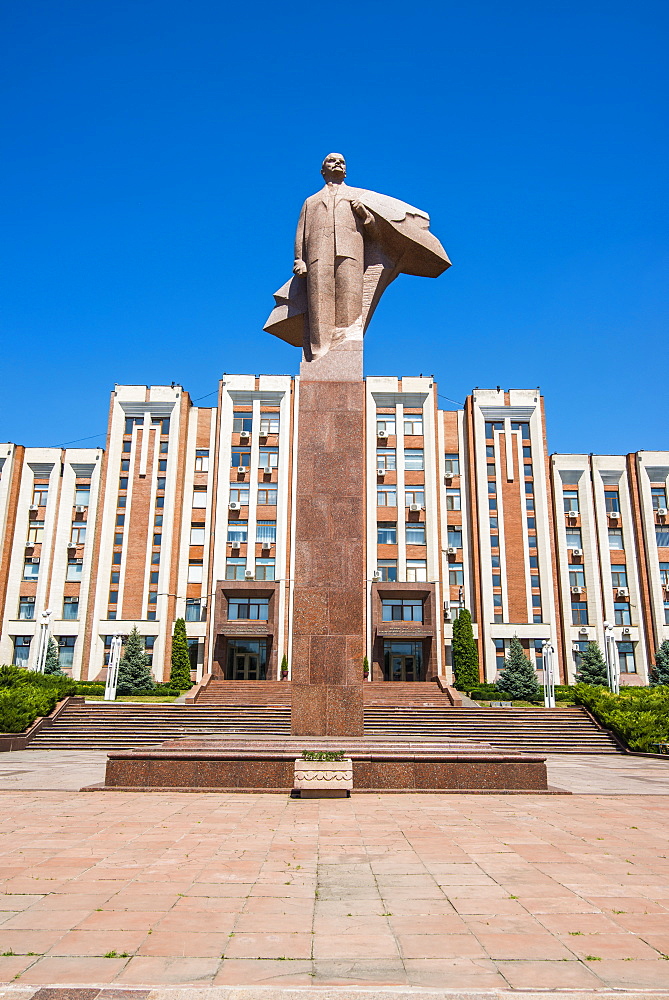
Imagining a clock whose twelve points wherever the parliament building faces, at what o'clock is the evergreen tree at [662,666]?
The evergreen tree is roughly at 9 o'clock from the parliament building.

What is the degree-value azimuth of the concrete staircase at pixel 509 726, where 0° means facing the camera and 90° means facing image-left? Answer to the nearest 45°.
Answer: approximately 0°

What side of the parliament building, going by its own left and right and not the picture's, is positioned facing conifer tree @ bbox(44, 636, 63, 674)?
right

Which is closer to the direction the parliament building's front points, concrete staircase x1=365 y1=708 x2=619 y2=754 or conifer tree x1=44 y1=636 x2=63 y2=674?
the concrete staircase

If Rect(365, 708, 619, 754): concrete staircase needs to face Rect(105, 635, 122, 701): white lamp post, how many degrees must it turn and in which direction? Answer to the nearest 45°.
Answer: approximately 90° to its right

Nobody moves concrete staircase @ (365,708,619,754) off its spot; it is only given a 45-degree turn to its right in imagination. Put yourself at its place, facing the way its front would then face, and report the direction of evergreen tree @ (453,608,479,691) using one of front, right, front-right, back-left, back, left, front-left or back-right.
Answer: back-right

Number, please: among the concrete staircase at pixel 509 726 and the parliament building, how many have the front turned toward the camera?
2

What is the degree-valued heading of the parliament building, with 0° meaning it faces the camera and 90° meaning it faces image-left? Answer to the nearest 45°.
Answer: approximately 0°

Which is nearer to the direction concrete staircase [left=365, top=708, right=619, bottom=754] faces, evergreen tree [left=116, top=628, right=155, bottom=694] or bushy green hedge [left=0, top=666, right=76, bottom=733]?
the bushy green hedge

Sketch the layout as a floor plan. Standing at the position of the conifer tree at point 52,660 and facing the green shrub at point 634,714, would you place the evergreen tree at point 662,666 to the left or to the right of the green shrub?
left

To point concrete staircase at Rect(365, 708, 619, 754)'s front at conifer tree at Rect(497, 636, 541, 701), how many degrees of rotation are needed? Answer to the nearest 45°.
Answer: approximately 180°
